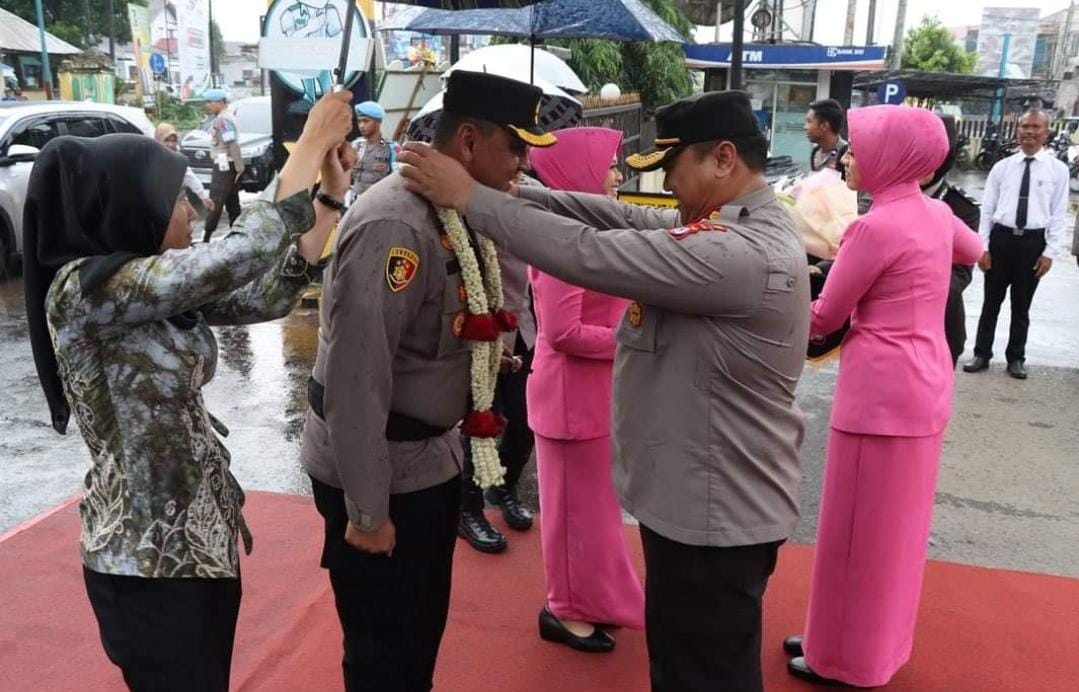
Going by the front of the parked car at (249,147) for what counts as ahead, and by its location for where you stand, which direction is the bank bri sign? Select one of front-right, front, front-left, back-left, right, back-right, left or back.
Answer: left

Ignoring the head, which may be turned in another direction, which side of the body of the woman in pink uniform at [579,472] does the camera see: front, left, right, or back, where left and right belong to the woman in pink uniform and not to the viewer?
right

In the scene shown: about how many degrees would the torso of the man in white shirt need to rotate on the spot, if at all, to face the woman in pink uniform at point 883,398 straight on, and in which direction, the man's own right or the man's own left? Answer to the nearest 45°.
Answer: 0° — they already face them

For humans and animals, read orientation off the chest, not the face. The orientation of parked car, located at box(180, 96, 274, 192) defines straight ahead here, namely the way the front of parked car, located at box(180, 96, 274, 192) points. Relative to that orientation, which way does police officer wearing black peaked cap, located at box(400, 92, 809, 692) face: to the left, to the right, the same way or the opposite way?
to the right

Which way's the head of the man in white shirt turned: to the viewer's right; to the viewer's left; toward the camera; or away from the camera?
toward the camera

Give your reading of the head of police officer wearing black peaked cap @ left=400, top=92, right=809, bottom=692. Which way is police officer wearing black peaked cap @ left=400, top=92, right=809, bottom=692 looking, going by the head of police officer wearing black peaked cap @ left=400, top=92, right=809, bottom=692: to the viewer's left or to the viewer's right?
to the viewer's left

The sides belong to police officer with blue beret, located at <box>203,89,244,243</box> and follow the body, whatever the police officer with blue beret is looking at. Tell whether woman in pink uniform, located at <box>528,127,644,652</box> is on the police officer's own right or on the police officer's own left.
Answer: on the police officer's own left

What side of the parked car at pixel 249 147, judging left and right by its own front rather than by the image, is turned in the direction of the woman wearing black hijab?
front

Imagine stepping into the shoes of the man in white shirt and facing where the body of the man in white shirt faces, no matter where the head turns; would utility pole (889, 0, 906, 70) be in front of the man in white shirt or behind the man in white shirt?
behind

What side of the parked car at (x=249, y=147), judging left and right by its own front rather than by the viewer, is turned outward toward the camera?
front

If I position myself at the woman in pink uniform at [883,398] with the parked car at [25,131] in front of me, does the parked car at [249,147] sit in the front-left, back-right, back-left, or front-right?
front-right

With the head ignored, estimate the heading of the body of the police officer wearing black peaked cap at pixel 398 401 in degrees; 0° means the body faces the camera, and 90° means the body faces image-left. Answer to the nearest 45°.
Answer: approximately 270°

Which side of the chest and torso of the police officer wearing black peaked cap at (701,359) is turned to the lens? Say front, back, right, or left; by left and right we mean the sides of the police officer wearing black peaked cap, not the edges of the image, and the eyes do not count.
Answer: left

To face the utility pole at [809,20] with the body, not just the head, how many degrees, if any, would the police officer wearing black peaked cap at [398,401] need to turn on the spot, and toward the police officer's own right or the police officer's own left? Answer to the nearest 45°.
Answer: approximately 45° to the police officer's own left
